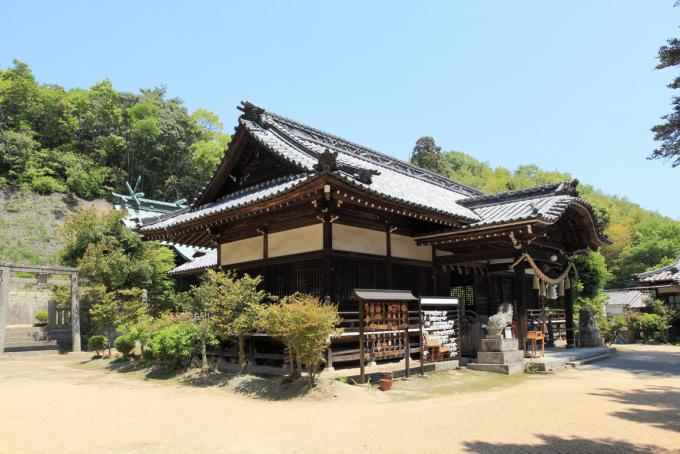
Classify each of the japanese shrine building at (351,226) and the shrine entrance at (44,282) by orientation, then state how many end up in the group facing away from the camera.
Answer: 0

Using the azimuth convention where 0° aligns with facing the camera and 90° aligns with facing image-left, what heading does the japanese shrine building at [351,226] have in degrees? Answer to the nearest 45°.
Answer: approximately 315°

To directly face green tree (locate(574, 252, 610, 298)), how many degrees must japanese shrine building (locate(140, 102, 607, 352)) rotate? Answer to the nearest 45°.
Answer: approximately 90° to its left

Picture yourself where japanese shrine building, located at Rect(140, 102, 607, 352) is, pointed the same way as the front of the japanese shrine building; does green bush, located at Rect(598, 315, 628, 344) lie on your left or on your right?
on your left

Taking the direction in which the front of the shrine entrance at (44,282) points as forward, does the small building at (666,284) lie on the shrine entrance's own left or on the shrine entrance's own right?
on the shrine entrance's own left

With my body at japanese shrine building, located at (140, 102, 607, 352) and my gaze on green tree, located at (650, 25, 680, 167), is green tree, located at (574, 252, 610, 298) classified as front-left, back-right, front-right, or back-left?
front-left
